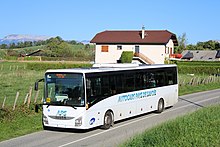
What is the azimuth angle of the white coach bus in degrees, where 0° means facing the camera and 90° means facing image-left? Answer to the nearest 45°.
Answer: approximately 45°
